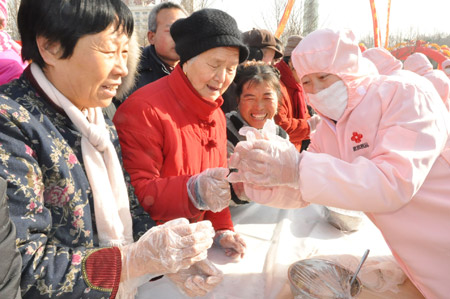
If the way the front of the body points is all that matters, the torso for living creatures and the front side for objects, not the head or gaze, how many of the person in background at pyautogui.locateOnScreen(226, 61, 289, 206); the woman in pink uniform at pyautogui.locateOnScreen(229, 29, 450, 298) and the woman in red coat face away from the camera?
0

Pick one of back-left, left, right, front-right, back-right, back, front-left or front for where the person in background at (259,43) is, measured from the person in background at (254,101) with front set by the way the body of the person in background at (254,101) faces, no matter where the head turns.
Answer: back

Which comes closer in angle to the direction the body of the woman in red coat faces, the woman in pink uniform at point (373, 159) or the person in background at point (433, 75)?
the woman in pink uniform

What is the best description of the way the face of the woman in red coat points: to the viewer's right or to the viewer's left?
to the viewer's right

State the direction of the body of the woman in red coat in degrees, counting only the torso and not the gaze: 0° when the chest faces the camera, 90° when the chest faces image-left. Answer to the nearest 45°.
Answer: approximately 315°

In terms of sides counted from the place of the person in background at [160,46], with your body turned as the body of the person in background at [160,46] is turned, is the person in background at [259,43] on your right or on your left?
on your left

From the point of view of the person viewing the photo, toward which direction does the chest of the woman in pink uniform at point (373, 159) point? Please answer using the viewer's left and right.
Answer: facing the viewer and to the left of the viewer

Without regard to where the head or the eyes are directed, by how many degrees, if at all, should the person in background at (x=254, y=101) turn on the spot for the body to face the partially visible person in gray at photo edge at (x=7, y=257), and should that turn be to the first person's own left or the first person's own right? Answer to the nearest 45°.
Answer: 0° — they already face them

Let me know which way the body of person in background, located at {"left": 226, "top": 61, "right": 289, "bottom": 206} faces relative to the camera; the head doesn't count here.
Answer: toward the camera

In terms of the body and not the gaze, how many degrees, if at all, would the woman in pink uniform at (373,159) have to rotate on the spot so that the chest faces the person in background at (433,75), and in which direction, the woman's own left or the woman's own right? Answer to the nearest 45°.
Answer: approximately 135° to the woman's own right

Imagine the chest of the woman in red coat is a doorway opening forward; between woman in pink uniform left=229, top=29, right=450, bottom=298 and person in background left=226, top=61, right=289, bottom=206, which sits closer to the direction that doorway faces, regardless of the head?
the woman in pink uniform

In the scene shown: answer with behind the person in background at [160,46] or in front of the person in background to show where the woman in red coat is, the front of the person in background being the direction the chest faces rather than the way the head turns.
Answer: in front

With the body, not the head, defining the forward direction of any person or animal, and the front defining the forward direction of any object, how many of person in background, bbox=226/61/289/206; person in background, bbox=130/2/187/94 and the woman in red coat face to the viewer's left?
0
